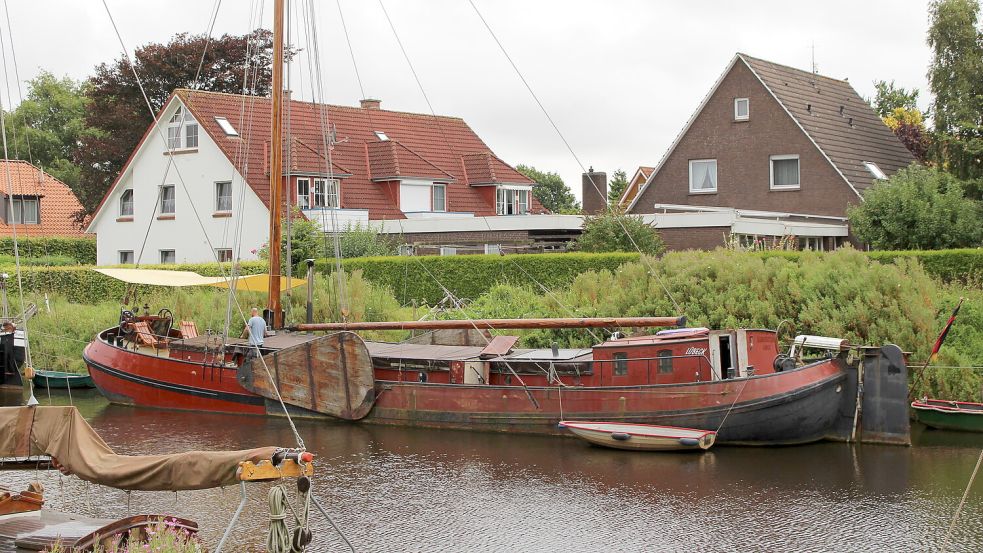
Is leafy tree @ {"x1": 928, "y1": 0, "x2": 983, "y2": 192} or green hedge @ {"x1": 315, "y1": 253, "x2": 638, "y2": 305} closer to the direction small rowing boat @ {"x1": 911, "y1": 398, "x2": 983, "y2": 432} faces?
the green hedge

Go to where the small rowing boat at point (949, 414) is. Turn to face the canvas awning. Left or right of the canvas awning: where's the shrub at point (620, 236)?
right

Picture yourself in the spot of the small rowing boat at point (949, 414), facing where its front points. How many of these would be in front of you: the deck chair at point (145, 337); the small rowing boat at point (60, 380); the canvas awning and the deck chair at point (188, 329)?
4

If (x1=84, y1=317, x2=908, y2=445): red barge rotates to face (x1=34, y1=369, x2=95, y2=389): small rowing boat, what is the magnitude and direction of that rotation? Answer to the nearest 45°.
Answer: approximately 45° to its right

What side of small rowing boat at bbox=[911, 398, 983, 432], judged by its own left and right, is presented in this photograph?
left

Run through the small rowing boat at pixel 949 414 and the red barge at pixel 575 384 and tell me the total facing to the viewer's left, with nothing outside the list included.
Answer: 2

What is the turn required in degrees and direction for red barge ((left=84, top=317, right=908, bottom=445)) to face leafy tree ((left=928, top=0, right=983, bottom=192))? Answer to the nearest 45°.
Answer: approximately 135° to its right

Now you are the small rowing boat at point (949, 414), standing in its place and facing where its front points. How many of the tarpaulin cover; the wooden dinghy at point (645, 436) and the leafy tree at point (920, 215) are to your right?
1

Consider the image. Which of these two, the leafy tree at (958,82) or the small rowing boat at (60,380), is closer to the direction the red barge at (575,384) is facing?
the small rowing boat

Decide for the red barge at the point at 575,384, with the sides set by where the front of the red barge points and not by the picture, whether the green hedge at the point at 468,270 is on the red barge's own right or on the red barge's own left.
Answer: on the red barge's own right

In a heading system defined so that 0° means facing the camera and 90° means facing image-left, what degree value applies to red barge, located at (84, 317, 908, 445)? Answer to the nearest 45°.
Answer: approximately 90°

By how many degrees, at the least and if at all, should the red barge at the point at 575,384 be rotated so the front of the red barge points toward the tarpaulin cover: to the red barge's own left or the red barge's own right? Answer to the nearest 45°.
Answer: approximately 45° to the red barge's own left

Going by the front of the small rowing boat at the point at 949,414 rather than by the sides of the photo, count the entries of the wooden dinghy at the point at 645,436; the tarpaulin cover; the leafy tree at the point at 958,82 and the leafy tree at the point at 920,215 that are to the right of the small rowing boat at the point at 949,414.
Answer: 2
